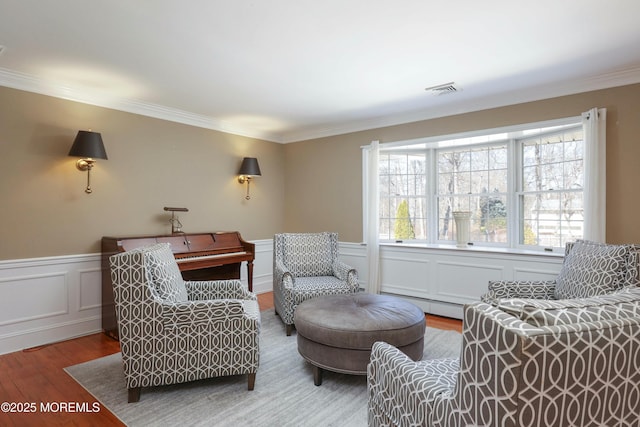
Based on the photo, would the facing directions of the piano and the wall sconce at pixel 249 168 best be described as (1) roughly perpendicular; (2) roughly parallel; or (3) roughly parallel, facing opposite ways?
roughly parallel

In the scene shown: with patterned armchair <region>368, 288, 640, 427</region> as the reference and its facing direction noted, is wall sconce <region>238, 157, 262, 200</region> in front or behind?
in front

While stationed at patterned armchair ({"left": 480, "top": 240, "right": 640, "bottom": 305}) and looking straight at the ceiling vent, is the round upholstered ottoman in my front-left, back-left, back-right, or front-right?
front-left

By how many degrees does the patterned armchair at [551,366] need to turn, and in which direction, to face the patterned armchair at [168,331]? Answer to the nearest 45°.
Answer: approximately 45° to its left

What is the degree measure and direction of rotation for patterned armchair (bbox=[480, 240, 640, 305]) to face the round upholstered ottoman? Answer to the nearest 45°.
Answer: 0° — it already faces it

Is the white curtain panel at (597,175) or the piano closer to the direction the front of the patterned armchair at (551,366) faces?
the piano

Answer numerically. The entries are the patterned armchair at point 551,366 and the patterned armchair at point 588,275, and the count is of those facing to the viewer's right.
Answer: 0

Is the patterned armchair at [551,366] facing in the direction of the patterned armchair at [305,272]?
yes

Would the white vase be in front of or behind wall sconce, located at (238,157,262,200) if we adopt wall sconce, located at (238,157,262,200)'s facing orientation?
in front

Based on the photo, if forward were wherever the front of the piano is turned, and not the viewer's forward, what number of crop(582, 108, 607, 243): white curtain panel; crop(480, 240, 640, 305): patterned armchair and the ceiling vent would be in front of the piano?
3

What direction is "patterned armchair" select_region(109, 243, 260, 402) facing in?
to the viewer's right

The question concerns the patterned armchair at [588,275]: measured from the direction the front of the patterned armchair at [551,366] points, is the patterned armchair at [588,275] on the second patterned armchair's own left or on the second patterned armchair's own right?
on the second patterned armchair's own right

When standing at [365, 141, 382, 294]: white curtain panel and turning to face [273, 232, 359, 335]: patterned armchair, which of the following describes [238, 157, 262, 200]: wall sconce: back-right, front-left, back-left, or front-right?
front-right

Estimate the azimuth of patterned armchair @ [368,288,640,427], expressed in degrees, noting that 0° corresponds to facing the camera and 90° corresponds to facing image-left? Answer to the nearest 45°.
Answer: approximately 135°

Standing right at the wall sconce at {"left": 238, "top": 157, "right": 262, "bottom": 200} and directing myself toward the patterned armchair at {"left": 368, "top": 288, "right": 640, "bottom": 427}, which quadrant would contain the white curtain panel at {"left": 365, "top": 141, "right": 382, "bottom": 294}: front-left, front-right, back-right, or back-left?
front-left

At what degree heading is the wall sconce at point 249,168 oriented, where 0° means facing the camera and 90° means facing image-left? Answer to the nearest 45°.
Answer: approximately 315°
